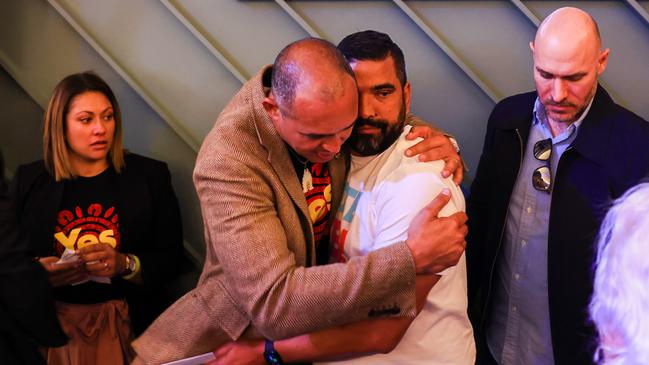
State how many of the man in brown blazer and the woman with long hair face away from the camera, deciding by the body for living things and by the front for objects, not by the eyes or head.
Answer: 0

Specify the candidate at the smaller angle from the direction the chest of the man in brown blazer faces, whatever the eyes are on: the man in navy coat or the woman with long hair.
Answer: the man in navy coat

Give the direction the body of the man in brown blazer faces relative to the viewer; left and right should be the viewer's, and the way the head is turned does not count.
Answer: facing the viewer and to the right of the viewer

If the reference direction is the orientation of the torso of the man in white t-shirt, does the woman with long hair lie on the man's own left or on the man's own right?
on the man's own right

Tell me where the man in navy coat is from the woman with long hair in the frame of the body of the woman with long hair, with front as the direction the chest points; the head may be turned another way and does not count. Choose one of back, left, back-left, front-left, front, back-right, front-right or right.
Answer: front-left

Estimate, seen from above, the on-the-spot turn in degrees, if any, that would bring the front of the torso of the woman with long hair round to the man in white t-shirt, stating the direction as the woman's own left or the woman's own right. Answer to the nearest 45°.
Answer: approximately 45° to the woman's own left

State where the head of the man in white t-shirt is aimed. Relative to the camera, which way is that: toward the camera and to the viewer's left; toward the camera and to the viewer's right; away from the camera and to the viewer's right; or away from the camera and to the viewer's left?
toward the camera and to the viewer's left

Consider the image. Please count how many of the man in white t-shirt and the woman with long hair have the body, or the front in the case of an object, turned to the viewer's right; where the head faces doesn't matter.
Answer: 0

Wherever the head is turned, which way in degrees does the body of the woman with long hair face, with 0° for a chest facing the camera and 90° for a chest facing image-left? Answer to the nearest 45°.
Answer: approximately 0°
